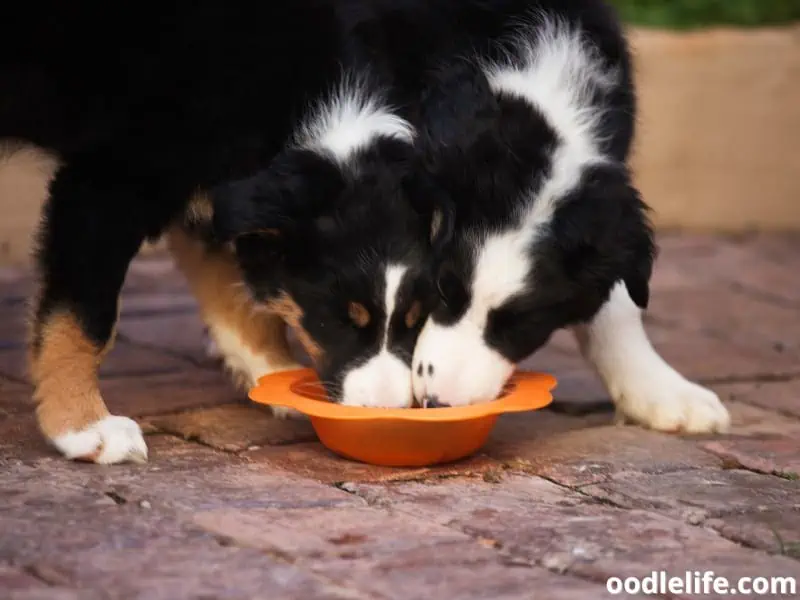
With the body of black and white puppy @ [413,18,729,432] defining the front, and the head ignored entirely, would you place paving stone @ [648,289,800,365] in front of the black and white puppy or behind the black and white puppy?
behind

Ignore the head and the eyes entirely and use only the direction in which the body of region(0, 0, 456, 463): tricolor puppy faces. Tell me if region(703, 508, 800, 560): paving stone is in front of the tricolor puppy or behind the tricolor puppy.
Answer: in front

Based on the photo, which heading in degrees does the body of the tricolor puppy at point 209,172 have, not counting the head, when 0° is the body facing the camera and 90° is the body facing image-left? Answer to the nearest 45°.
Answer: approximately 315°

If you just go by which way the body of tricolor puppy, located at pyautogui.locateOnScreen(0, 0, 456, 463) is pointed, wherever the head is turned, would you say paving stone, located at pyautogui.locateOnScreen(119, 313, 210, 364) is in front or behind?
behind

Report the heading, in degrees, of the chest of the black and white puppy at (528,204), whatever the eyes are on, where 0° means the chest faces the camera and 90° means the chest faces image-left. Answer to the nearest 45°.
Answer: approximately 45°

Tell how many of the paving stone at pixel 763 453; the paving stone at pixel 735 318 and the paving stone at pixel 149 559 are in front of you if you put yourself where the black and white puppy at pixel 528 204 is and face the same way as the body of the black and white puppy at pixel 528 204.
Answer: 1

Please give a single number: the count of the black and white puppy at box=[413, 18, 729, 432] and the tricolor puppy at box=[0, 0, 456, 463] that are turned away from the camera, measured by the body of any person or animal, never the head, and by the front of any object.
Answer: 0

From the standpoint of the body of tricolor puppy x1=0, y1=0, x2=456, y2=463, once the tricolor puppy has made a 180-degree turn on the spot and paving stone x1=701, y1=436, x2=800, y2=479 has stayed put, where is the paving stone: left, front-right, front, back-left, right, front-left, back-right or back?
back-right

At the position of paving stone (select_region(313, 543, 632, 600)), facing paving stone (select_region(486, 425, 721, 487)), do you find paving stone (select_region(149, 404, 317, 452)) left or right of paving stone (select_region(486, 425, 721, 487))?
left

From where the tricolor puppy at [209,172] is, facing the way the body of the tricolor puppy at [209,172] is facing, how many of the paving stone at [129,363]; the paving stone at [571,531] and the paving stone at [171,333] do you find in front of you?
1

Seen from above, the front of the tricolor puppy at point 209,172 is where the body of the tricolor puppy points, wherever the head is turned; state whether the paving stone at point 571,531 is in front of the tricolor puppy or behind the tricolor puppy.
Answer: in front
